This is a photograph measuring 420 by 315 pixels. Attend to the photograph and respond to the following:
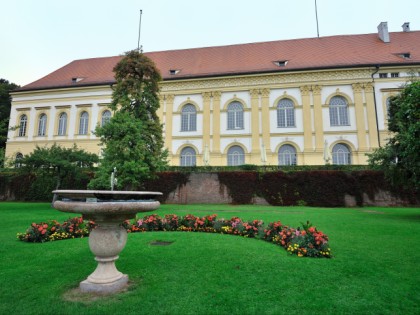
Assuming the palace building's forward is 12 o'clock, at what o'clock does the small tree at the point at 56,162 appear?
The small tree is roughly at 2 o'clock from the palace building.

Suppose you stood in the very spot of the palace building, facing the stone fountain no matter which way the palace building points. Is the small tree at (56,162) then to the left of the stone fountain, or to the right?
right

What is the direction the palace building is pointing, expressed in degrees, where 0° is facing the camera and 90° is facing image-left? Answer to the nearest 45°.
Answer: approximately 0°

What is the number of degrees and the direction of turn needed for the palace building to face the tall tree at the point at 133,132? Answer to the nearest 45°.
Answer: approximately 45° to its right
